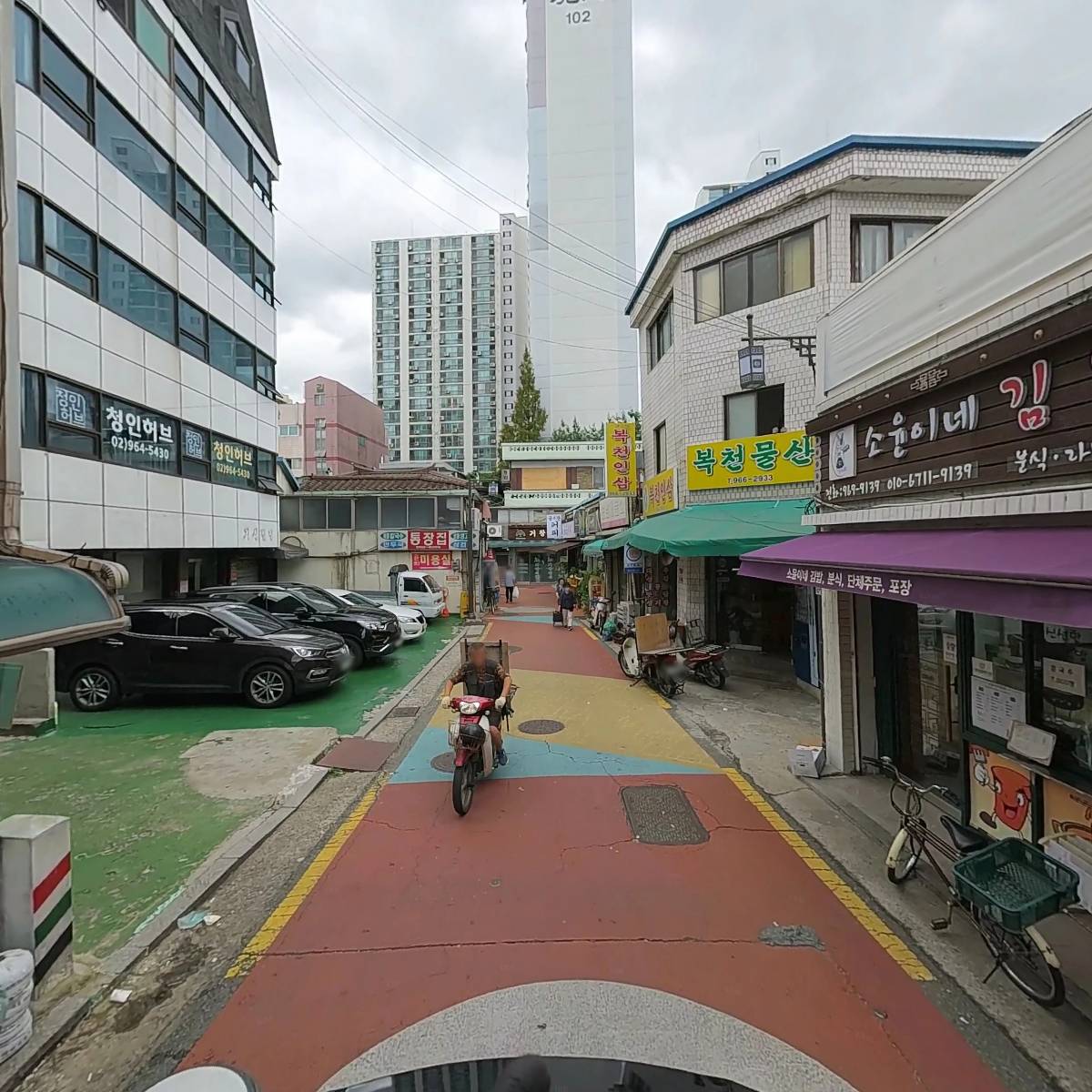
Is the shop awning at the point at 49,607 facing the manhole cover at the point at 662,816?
yes

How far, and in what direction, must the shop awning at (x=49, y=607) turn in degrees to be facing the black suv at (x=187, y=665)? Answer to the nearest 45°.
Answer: approximately 90° to its left

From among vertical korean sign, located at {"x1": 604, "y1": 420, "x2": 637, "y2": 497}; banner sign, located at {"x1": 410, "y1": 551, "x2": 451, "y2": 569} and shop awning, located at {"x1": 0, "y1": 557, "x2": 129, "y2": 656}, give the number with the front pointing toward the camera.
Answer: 2

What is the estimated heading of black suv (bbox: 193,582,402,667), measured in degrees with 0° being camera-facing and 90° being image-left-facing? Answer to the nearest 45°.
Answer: approximately 315°

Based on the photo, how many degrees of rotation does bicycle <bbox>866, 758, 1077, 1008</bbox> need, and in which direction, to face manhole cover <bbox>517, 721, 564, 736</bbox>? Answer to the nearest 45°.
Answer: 0° — it already faces it

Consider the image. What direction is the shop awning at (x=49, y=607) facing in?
to the viewer's right

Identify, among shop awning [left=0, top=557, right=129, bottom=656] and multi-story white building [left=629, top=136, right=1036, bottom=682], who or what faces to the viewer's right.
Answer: the shop awning
